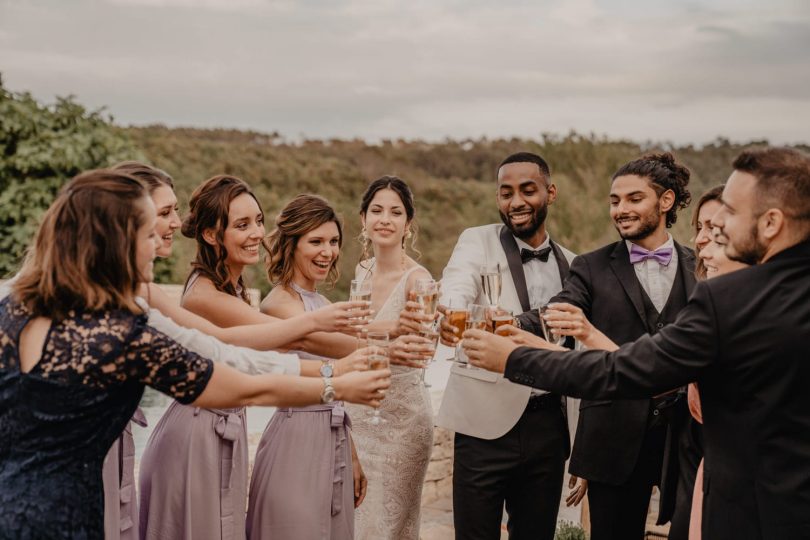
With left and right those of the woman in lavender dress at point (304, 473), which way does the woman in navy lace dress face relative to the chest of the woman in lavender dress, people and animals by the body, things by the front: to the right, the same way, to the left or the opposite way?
to the left

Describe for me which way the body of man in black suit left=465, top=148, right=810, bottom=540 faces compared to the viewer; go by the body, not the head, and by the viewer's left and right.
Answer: facing away from the viewer and to the left of the viewer

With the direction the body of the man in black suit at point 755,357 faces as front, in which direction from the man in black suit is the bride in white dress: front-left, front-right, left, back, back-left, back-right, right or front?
front

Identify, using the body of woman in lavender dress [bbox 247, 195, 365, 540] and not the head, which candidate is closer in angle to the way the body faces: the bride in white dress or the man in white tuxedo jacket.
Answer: the man in white tuxedo jacket

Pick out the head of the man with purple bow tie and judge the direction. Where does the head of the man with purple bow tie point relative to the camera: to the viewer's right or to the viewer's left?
to the viewer's left

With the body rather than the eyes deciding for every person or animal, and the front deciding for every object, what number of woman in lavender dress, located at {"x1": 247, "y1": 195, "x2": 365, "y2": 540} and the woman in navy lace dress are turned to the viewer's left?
0

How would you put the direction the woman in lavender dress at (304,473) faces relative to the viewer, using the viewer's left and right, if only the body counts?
facing the viewer and to the right of the viewer

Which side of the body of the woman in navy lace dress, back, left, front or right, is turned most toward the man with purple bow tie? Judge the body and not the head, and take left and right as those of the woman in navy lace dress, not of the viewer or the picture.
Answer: front

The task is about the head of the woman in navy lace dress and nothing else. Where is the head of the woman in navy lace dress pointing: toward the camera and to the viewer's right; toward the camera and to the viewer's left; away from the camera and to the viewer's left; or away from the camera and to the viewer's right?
away from the camera and to the viewer's right

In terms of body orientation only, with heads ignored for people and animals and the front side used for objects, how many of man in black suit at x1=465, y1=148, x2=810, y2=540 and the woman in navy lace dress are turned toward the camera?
0

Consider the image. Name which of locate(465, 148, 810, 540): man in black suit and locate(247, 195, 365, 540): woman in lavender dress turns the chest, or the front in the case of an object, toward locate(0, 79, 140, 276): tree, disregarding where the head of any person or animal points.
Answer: the man in black suit

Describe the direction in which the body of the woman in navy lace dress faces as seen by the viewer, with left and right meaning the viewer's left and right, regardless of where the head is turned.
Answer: facing away from the viewer and to the right of the viewer

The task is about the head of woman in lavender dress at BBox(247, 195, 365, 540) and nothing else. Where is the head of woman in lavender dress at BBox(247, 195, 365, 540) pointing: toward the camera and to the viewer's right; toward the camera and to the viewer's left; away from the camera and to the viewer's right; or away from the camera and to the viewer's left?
toward the camera and to the viewer's right

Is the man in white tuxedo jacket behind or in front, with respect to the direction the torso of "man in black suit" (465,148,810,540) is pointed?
in front

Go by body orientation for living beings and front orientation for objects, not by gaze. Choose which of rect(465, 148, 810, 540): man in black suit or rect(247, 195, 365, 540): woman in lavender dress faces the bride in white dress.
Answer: the man in black suit

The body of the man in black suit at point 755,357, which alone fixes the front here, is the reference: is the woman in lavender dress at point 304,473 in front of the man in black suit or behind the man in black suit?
in front

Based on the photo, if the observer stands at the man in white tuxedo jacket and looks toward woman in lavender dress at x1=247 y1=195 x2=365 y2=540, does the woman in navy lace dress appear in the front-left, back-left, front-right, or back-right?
front-left
